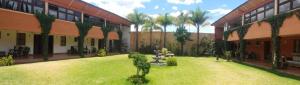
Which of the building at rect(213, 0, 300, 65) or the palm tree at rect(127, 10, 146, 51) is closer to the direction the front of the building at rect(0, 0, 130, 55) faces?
the building

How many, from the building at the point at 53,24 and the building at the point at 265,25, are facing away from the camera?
0

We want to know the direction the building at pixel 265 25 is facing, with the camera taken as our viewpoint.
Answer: facing the viewer and to the left of the viewer

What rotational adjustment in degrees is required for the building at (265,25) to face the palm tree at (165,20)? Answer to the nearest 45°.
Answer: approximately 90° to its right

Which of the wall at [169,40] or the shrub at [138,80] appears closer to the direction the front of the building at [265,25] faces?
the shrub

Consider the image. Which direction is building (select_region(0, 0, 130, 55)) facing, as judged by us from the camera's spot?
facing the viewer and to the right of the viewer

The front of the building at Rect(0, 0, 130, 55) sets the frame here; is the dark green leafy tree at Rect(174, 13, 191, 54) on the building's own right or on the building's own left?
on the building's own left
